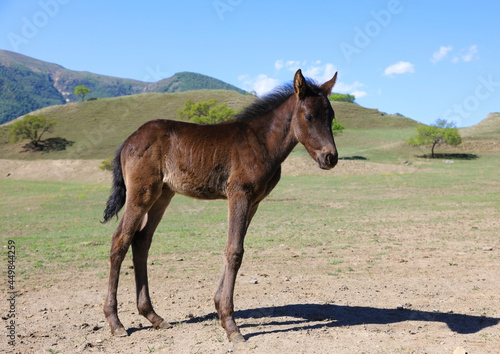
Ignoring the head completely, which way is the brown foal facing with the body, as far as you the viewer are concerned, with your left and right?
facing to the right of the viewer
